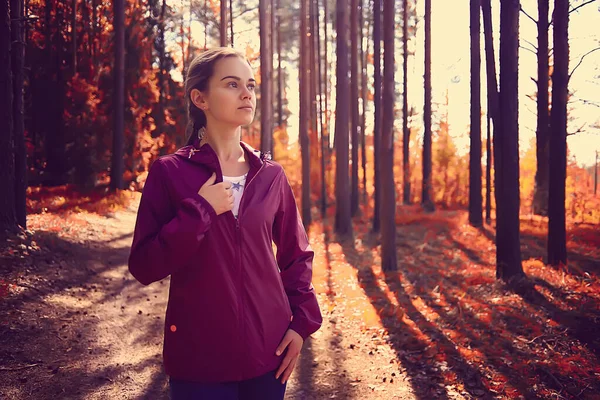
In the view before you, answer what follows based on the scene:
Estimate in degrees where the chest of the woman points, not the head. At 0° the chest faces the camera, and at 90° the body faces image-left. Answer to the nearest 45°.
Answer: approximately 315°

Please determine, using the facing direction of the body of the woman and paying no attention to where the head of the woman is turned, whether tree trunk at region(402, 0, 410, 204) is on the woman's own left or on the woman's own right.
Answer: on the woman's own left

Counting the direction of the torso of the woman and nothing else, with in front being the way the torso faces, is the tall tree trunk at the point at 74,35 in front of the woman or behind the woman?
behind
